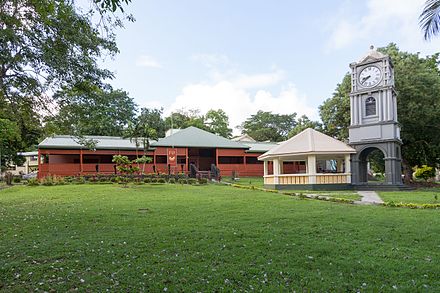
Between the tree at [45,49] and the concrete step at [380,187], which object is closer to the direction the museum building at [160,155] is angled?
the tree

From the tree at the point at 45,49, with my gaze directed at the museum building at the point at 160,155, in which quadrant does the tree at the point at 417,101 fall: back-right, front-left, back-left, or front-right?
front-right

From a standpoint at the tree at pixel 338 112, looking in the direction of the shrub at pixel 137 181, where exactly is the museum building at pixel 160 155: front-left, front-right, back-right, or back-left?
front-right

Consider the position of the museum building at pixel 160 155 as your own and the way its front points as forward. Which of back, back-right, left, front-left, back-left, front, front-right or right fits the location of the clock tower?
front-left

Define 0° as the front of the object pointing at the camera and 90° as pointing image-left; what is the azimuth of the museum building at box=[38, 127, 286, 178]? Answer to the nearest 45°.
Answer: approximately 0°

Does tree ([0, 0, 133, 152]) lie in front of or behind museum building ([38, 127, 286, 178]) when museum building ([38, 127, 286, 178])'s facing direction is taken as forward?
in front

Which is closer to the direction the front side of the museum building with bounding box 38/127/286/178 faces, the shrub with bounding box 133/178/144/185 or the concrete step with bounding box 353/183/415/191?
the shrub

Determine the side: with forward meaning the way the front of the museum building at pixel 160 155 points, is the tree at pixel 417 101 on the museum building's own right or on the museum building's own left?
on the museum building's own left

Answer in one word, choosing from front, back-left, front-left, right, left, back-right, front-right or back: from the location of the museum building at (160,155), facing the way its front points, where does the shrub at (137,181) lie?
front
